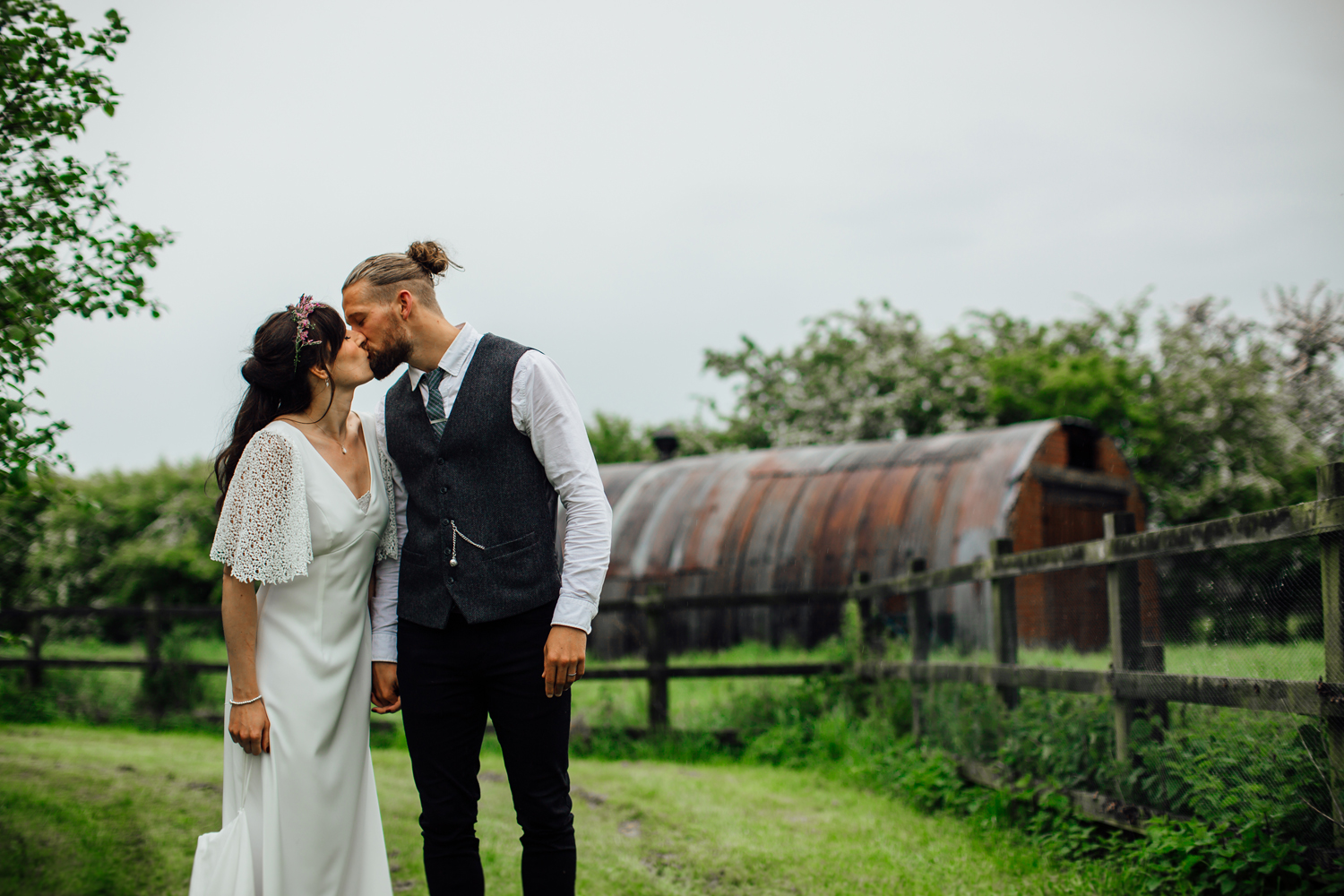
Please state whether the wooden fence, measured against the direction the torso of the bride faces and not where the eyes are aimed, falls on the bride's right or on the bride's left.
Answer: on the bride's left

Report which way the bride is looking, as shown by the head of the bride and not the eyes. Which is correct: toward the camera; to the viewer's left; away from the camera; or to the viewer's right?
to the viewer's right

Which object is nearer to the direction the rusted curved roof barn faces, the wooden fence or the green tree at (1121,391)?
the wooden fence

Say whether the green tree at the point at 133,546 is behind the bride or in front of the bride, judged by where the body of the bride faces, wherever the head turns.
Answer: behind

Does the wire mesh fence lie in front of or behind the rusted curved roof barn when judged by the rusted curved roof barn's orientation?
in front

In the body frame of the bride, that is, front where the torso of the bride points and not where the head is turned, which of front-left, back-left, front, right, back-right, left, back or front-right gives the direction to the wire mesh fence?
front-left

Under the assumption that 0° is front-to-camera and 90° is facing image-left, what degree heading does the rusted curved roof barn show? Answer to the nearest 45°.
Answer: approximately 315°

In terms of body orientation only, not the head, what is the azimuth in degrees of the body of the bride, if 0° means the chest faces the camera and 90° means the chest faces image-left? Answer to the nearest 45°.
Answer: approximately 315°

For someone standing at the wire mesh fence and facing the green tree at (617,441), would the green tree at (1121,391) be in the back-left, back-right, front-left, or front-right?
front-right

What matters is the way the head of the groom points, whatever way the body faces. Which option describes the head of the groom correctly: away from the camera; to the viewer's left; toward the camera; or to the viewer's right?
to the viewer's left

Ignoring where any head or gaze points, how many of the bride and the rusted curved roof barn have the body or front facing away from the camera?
0

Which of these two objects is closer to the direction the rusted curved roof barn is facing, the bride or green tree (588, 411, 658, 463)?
the bride

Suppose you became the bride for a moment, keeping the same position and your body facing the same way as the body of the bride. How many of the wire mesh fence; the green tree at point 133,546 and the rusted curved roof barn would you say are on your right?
0

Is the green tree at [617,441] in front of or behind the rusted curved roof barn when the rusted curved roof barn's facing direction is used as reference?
behind
